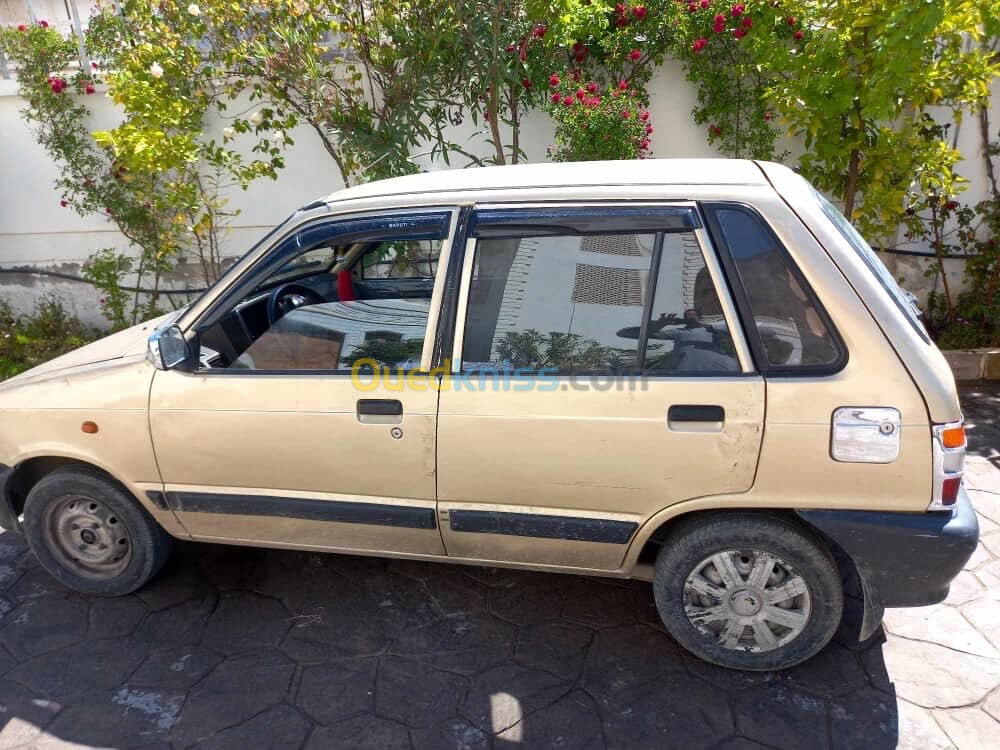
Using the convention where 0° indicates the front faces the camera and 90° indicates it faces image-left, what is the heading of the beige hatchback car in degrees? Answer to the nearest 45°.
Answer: approximately 90°

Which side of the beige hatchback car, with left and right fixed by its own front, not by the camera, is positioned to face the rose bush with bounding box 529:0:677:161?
right

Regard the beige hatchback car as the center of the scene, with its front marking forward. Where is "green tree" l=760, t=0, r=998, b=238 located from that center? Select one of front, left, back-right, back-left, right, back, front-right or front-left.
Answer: back-right
